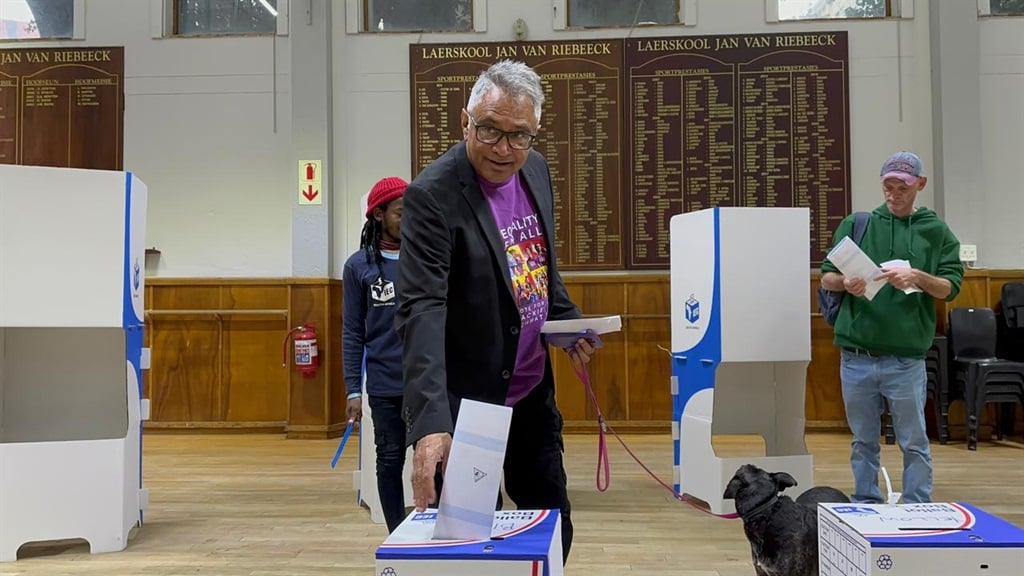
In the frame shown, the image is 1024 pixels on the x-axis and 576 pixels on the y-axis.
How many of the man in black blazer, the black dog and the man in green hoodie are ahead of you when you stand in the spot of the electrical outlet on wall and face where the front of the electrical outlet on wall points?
3

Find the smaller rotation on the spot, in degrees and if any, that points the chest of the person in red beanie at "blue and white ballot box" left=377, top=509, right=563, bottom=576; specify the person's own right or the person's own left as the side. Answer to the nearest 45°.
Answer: approximately 45° to the person's own right

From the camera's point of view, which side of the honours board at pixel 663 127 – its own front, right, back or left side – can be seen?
front

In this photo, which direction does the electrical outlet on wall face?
toward the camera

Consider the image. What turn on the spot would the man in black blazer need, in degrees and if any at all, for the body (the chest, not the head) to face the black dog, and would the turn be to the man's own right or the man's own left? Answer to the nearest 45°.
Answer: approximately 90° to the man's own left

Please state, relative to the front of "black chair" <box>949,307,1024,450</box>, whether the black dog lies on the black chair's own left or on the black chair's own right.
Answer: on the black chair's own right

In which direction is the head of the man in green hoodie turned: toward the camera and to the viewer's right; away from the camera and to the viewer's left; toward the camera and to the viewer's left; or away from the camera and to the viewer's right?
toward the camera and to the viewer's left

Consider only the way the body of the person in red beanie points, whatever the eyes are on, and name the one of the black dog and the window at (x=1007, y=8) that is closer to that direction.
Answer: the black dog

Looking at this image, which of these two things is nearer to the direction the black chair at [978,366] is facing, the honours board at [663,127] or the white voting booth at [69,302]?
the white voting booth

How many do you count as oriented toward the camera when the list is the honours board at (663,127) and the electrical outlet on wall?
2

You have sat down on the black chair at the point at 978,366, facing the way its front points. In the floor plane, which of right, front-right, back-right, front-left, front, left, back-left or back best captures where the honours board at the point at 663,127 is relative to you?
back-right

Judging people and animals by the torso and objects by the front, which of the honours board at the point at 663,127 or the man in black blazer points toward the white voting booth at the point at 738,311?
the honours board

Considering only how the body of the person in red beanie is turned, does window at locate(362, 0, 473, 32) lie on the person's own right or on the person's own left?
on the person's own left

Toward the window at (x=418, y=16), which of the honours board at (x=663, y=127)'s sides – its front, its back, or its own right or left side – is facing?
right
